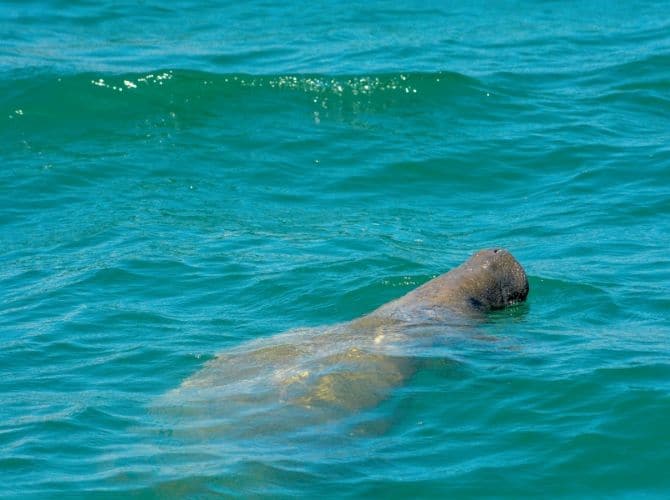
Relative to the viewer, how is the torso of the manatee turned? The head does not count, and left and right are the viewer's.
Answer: facing to the right of the viewer
